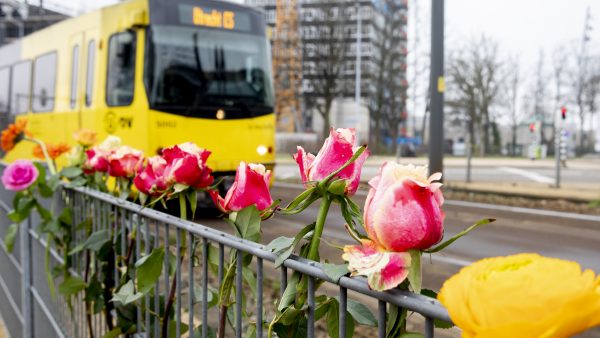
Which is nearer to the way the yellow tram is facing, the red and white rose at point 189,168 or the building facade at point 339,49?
the red and white rose

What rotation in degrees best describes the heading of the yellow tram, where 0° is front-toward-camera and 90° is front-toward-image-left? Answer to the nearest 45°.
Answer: approximately 315°

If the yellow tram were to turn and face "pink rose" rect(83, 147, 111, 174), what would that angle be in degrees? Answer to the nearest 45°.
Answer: approximately 45° to its right

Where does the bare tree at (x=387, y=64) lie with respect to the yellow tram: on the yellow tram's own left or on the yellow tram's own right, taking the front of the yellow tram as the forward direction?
on the yellow tram's own left

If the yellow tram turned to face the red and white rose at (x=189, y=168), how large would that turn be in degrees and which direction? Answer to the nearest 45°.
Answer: approximately 45° to its right

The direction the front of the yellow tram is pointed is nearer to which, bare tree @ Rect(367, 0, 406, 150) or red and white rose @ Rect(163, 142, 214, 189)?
the red and white rose

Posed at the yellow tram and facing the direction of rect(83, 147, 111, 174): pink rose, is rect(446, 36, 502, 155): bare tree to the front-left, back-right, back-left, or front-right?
back-left

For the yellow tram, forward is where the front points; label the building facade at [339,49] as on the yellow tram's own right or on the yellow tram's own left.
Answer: on the yellow tram's own left

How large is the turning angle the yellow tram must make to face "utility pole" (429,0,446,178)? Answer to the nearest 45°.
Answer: approximately 90° to its left
